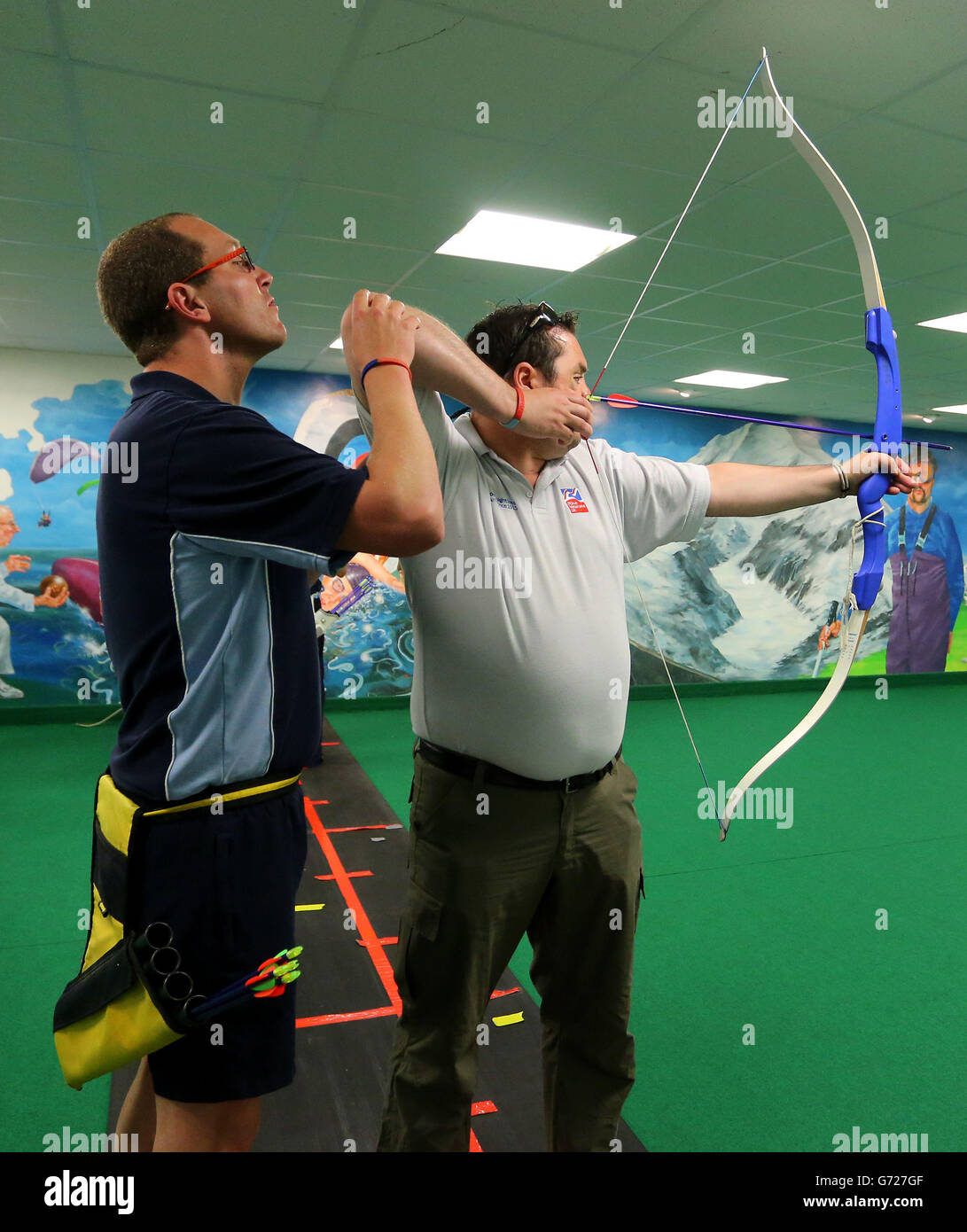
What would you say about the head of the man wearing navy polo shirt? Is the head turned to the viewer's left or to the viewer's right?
to the viewer's right

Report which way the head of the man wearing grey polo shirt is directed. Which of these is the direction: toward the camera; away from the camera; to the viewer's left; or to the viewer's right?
to the viewer's right

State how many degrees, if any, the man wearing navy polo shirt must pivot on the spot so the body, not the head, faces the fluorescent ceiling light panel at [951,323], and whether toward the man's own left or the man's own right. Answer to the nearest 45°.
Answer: approximately 45° to the man's own left

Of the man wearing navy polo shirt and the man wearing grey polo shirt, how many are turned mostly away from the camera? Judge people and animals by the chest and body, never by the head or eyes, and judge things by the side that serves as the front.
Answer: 0

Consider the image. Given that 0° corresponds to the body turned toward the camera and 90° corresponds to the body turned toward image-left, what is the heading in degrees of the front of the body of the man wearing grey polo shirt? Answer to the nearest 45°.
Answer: approximately 315°

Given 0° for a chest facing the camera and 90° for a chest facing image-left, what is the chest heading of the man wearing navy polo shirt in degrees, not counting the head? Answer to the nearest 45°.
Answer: approximately 270°
